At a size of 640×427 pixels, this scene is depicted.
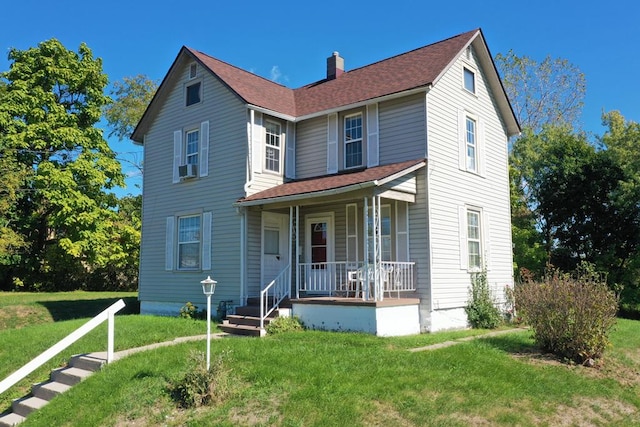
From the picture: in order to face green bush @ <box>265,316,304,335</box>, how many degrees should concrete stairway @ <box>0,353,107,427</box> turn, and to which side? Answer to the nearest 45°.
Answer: approximately 135° to its left

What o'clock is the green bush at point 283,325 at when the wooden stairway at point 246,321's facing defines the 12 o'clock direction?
The green bush is roughly at 9 o'clock from the wooden stairway.

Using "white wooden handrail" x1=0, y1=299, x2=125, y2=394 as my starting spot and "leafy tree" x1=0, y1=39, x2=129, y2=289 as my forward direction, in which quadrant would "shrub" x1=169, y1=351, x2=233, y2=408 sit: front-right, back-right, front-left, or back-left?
back-right

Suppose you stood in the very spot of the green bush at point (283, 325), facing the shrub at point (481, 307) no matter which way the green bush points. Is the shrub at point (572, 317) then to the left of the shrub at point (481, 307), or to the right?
right

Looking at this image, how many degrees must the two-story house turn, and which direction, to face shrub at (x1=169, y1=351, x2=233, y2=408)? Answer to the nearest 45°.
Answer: approximately 45° to its left

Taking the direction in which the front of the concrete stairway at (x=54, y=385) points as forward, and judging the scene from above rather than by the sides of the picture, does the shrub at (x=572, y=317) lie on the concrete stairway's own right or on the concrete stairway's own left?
on the concrete stairway's own left

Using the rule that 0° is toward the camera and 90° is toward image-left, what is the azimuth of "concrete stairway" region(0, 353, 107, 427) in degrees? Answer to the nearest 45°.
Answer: approximately 45°

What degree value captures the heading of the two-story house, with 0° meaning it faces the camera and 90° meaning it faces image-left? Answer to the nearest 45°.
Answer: approximately 45°

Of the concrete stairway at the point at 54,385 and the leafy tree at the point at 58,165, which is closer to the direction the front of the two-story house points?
the concrete stairway
